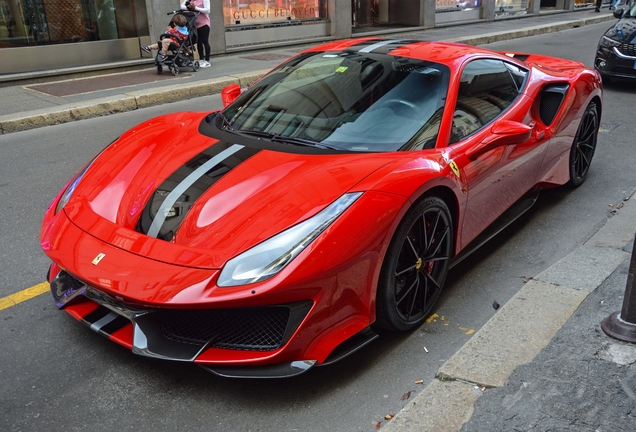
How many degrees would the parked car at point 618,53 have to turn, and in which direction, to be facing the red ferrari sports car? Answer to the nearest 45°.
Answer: approximately 45° to its left

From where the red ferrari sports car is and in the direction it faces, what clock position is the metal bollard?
The metal bollard is roughly at 8 o'clock from the red ferrari sports car.

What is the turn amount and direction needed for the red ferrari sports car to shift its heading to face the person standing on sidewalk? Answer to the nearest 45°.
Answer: approximately 135° to its right

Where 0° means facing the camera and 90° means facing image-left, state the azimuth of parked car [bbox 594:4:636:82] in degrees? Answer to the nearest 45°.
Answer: approximately 45°

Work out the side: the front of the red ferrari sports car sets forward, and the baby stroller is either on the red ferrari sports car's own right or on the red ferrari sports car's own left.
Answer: on the red ferrari sports car's own right

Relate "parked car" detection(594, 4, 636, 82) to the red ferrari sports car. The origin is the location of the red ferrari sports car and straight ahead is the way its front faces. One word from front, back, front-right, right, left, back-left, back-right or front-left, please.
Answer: back

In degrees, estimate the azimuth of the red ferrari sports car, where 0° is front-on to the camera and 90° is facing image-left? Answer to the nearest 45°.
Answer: approximately 45°
